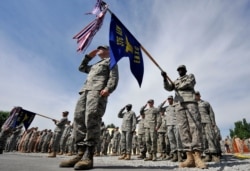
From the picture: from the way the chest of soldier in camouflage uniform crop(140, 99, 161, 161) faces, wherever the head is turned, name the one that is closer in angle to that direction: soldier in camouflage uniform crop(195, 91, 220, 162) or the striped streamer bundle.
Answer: the striped streamer bundle

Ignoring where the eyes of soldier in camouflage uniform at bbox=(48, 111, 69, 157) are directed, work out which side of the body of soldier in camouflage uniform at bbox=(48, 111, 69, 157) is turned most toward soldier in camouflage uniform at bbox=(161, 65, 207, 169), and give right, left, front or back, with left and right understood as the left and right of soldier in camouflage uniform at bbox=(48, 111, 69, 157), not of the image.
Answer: left

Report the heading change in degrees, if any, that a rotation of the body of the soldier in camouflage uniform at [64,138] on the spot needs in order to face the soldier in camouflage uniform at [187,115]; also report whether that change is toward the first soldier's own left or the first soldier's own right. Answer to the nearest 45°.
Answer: approximately 90° to the first soldier's own left

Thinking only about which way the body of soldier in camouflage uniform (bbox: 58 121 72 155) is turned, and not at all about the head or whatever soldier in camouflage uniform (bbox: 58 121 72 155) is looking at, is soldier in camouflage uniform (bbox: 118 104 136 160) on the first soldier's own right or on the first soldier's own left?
on the first soldier's own left
